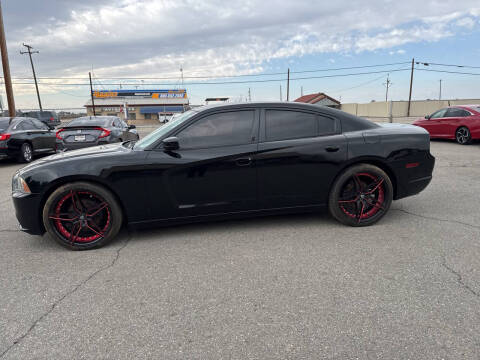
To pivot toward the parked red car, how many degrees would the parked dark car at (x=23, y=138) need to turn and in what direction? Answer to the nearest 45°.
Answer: approximately 90° to its right

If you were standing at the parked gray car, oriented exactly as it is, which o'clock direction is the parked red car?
The parked red car is roughly at 2 o'clock from the parked gray car.

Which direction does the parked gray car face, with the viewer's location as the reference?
facing away from the viewer and to the right of the viewer

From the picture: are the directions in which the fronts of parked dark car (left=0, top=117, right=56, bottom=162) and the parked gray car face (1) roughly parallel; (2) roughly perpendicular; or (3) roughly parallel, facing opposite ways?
roughly parallel

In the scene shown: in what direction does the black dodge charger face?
to the viewer's left

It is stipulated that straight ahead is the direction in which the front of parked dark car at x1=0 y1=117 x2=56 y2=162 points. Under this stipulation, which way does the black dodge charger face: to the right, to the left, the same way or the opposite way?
to the left

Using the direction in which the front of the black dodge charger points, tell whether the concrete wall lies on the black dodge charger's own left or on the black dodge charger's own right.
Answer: on the black dodge charger's own right

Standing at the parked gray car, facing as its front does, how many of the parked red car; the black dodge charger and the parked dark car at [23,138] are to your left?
1

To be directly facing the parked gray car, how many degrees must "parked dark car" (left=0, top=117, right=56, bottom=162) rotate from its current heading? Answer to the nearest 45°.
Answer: approximately 90° to its right

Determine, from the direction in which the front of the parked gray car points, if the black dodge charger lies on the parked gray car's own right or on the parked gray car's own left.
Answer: on the parked gray car's own right

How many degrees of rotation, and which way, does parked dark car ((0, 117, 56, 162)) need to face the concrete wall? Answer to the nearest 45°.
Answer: approximately 45° to its right

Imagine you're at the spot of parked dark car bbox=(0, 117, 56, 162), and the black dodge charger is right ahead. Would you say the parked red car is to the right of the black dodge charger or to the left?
left

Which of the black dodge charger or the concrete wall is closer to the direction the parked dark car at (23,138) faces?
the concrete wall

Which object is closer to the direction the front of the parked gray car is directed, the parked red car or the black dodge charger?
the parked red car

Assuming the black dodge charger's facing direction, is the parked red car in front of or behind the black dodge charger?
behind

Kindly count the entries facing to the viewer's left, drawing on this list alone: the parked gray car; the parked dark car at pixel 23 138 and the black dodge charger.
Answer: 1
